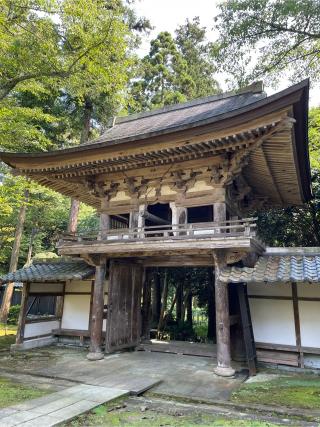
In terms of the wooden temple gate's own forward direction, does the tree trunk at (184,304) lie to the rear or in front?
to the rear

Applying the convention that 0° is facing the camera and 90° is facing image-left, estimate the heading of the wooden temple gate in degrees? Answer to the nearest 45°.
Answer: approximately 45°

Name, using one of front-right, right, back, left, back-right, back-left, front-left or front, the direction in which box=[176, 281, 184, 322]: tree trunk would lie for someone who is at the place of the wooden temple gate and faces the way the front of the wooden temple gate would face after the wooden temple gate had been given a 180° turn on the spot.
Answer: front-left

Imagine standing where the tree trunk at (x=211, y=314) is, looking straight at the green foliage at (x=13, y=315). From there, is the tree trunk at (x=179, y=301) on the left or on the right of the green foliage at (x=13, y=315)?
right

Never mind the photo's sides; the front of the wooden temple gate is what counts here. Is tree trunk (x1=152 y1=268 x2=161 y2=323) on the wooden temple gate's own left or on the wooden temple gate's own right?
on the wooden temple gate's own right

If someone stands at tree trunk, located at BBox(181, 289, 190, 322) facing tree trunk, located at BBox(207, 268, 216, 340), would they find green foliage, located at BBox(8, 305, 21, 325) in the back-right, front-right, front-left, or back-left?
back-right

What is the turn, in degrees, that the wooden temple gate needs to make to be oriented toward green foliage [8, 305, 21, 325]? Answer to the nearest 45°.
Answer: approximately 90° to its right
